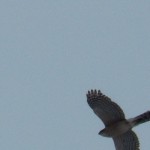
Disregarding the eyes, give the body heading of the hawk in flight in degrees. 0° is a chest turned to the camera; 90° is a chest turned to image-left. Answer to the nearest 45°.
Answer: approximately 90°
